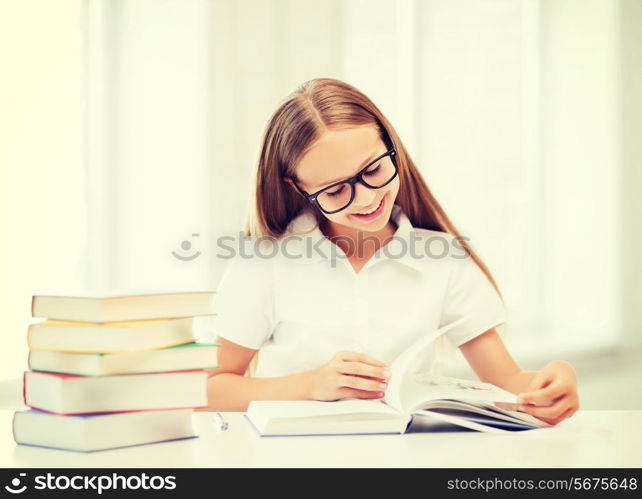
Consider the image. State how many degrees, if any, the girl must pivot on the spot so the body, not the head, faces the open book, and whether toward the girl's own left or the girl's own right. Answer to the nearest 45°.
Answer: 0° — they already face it

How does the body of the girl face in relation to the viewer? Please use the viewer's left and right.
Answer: facing the viewer

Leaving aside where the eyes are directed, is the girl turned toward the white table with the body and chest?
yes
